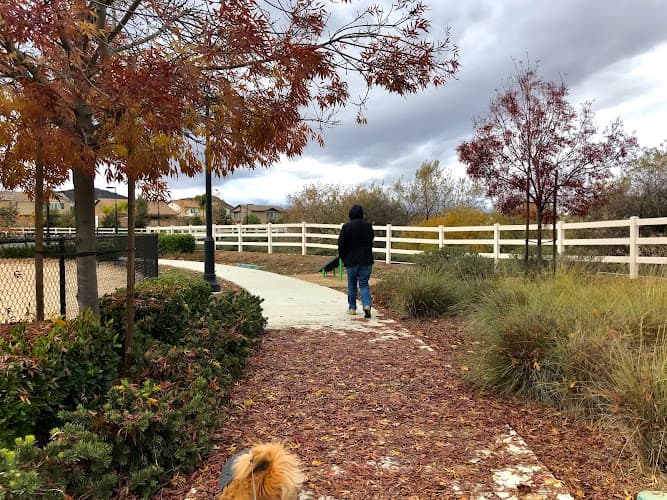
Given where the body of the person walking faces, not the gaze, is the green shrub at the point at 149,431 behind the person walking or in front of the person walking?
behind

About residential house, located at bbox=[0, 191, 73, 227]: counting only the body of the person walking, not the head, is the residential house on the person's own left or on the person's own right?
on the person's own left

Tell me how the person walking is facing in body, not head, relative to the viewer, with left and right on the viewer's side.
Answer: facing away from the viewer

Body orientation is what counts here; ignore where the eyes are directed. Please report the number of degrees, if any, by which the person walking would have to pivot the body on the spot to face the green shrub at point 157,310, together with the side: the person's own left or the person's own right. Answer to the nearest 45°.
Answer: approximately 135° to the person's own left

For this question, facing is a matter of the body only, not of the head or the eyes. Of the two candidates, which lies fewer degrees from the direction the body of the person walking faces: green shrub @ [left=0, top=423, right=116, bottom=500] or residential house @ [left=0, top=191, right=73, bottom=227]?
the residential house

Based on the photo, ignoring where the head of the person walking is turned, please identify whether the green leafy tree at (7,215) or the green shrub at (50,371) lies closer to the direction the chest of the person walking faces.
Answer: the green leafy tree

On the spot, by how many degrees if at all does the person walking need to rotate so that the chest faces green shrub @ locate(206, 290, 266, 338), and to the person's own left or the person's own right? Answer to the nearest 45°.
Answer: approximately 135° to the person's own left

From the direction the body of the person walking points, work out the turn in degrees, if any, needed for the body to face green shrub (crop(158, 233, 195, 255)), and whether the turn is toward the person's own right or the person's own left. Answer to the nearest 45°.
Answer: approximately 45° to the person's own left

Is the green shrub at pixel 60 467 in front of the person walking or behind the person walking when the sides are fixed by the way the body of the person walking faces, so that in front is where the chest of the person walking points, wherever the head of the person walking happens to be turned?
behind

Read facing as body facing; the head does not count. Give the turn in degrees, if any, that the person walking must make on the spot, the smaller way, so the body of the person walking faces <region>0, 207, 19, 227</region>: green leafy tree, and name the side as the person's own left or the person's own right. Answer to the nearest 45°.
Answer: approximately 45° to the person's own left
